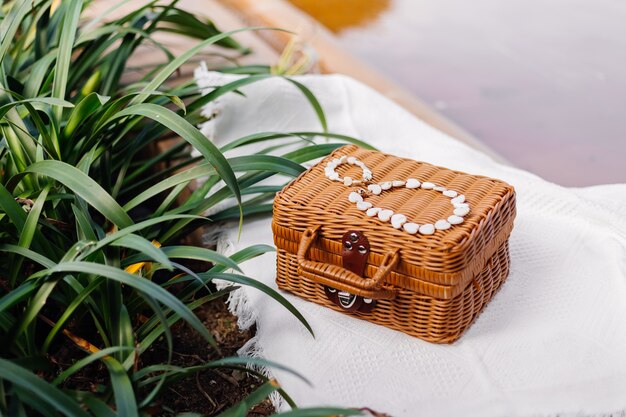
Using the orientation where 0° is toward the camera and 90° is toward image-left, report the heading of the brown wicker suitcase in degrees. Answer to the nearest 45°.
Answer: approximately 45°
